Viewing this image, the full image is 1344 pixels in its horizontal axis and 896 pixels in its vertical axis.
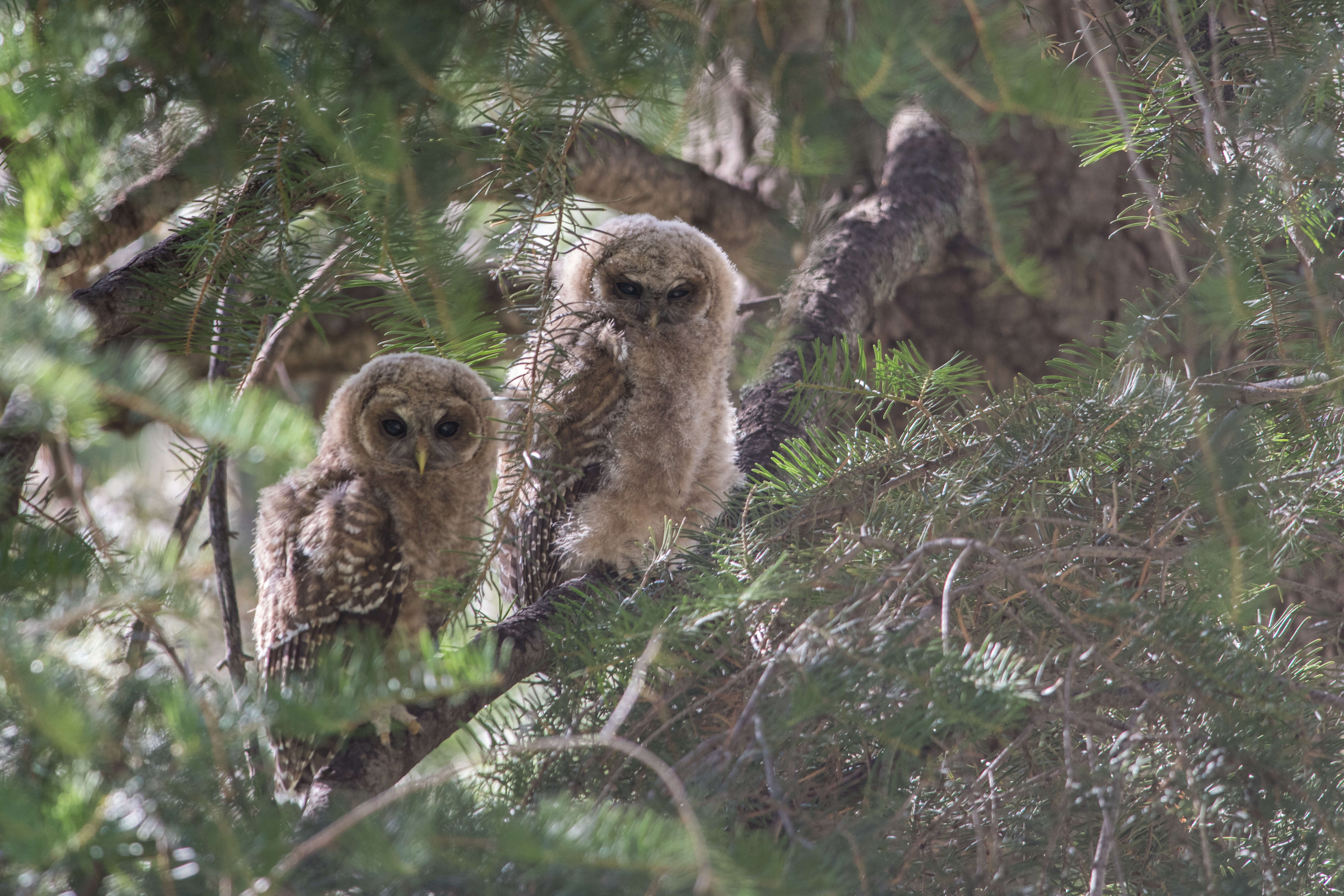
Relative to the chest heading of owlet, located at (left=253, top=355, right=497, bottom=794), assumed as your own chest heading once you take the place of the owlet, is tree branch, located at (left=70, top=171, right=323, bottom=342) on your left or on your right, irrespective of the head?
on your right

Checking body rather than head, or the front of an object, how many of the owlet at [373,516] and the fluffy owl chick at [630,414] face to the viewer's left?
0

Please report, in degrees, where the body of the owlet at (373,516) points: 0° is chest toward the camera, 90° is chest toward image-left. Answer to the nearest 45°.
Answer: approximately 315°

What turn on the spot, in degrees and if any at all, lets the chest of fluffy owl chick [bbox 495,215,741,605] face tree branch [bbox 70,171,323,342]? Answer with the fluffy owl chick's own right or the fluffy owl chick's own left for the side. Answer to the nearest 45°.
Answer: approximately 90° to the fluffy owl chick's own right

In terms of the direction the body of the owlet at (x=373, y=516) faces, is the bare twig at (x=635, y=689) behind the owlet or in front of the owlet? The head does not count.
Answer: in front
